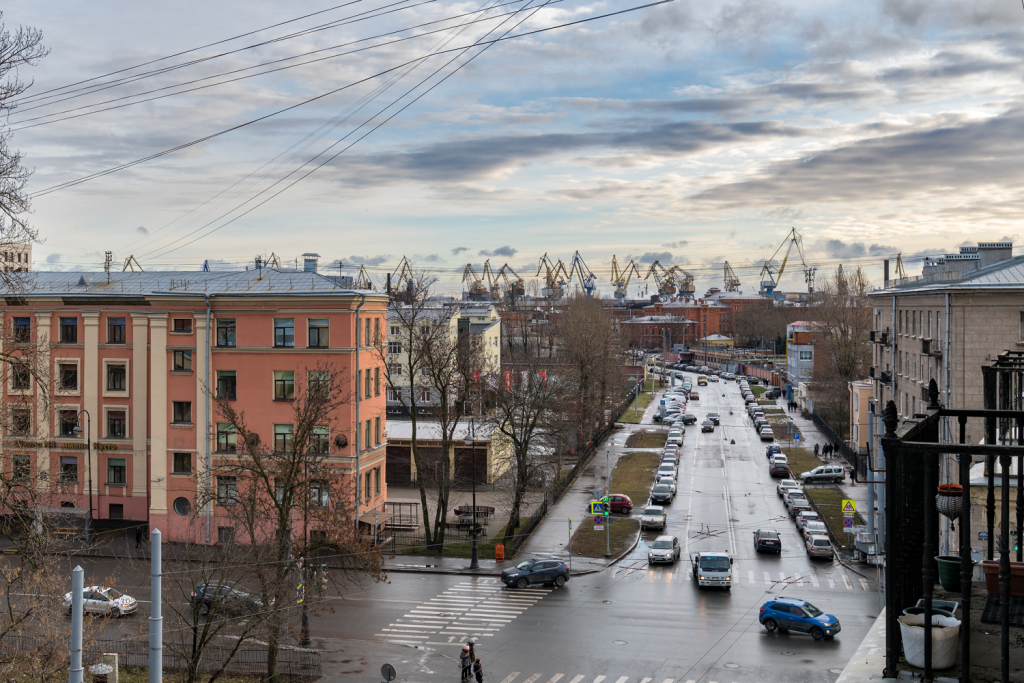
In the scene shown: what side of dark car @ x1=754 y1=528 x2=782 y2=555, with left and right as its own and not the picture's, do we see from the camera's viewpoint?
back

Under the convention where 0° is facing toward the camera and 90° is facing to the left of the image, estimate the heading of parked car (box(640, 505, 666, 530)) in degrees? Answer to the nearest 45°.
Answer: approximately 0°

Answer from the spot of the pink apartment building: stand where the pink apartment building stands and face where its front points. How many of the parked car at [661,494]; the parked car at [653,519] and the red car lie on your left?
3

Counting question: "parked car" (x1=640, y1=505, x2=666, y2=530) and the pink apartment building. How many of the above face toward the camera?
2

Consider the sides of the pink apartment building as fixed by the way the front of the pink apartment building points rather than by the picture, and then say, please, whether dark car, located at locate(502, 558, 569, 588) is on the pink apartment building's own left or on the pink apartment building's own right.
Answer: on the pink apartment building's own left

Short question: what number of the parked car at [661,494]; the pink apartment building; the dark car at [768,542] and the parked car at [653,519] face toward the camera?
3

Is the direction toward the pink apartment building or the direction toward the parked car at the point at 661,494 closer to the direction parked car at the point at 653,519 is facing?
the pink apartment building

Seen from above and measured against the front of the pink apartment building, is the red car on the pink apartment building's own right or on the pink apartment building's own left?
on the pink apartment building's own left

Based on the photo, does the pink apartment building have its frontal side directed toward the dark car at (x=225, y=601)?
yes

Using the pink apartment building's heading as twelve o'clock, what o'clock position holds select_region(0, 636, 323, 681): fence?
The fence is roughly at 12 o'clock from the pink apartment building.
